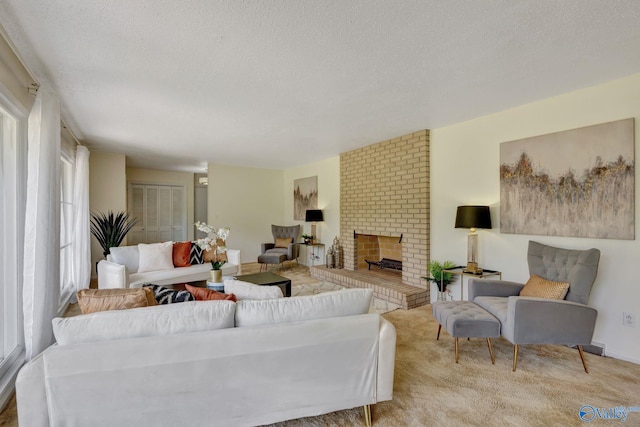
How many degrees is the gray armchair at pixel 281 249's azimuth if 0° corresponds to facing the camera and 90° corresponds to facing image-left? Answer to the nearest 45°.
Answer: approximately 45°

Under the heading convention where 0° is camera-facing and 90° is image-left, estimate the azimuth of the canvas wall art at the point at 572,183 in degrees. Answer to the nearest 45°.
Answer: approximately 45°

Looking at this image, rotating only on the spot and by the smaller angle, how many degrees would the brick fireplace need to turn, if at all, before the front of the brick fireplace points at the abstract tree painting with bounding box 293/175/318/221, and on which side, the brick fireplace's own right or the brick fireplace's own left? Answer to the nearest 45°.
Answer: approximately 90° to the brick fireplace's own right

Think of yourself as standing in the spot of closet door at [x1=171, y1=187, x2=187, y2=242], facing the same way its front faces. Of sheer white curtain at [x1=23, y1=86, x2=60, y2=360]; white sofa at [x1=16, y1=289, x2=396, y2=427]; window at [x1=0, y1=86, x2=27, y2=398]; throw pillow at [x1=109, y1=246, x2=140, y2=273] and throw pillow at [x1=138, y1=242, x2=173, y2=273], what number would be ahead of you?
5

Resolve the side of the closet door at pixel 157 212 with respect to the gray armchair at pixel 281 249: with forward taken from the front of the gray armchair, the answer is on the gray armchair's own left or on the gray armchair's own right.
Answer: on the gray armchair's own right

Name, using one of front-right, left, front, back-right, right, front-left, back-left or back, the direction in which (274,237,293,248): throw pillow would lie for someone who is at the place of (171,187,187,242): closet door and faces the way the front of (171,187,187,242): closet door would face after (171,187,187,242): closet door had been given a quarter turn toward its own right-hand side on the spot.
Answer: back-left

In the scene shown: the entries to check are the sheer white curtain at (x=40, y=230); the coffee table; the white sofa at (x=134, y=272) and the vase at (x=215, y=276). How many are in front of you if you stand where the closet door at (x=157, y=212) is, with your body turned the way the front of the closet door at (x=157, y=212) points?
4

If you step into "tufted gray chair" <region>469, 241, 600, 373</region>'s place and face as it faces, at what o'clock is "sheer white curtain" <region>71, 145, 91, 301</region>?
The sheer white curtain is roughly at 1 o'clock from the tufted gray chair.

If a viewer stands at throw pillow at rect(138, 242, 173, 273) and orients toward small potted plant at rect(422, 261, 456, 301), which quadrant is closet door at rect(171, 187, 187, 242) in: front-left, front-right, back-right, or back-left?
back-left

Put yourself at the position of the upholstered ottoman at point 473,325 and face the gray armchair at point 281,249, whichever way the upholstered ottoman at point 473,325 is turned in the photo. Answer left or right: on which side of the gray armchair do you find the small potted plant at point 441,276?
right

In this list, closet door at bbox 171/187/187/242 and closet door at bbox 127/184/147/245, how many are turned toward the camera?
2

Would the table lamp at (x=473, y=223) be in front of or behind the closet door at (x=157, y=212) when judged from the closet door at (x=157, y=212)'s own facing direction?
in front

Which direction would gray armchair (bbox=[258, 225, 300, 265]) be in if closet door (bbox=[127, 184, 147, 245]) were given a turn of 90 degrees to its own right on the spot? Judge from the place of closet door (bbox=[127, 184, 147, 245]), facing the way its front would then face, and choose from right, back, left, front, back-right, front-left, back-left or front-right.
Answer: back-left

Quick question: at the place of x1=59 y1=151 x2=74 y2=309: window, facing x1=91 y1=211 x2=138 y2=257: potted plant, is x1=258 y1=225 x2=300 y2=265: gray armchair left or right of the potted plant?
right

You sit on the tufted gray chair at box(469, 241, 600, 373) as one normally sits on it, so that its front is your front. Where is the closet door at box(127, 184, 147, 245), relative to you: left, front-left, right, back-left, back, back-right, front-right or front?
front-right

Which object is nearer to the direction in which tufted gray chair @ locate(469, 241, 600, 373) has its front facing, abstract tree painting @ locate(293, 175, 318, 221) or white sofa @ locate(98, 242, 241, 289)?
the white sofa

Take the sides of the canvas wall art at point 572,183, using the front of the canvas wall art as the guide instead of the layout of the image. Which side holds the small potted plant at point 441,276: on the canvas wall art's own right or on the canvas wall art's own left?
on the canvas wall art's own right
